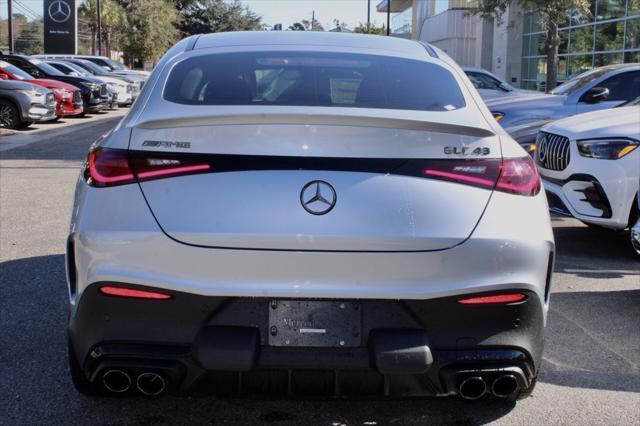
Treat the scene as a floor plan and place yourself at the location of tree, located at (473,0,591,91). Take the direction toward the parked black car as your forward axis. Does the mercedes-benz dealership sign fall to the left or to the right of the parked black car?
right

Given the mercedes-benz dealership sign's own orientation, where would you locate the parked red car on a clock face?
The parked red car is roughly at 12 o'clock from the mercedes-benz dealership sign.

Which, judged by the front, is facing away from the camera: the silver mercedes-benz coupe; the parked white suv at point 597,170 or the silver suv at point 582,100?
the silver mercedes-benz coupe

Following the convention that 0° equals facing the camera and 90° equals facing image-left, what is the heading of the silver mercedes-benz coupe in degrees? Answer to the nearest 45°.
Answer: approximately 180°

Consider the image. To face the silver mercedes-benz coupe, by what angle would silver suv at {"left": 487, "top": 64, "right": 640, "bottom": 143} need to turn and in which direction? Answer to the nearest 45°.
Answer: approximately 45° to its left

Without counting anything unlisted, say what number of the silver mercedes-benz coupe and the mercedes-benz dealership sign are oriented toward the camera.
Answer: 1

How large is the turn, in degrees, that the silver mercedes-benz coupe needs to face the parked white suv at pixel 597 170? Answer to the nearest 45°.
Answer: approximately 45° to its right

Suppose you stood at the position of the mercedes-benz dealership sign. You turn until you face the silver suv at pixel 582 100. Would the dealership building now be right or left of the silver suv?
left

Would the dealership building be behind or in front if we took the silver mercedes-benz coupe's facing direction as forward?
in front

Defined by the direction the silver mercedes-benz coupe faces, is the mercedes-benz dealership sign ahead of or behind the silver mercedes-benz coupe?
ahead
